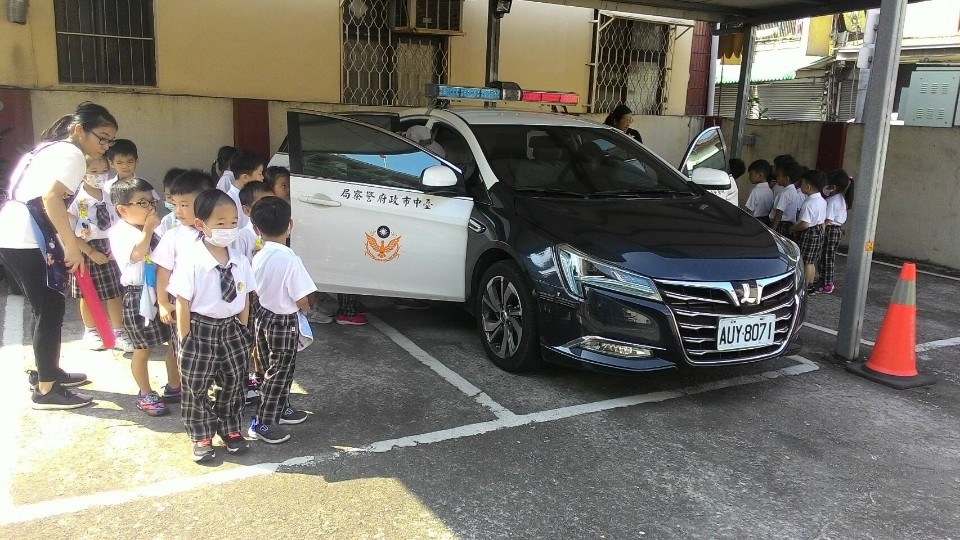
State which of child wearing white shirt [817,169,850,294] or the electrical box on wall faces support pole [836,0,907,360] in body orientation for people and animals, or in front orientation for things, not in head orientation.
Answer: the electrical box on wall

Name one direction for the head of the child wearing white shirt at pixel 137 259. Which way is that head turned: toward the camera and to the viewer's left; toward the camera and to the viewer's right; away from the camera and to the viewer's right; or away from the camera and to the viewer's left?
toward the camera and to the viewer's right

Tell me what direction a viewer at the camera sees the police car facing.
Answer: facing the viewer and to the right of the viewer

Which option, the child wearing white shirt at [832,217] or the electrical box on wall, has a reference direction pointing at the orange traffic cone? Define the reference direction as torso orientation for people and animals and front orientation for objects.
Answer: the electrical box on wall

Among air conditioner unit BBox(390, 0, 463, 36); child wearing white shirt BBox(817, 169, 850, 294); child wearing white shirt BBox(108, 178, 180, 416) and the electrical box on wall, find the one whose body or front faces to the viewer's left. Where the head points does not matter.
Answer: child wearing white shirt BBox(817, 169, 850, 294)

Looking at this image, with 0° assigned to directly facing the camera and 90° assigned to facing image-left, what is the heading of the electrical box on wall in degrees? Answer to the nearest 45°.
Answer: approximately 0°

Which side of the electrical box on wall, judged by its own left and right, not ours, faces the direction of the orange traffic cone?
front

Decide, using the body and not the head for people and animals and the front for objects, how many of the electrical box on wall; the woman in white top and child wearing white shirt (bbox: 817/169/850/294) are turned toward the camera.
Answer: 1

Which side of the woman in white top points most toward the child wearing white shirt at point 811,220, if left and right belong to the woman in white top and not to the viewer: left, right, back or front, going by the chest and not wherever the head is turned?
front

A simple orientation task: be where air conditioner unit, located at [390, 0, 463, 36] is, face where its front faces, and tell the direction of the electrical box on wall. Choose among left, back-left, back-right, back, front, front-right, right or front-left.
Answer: left

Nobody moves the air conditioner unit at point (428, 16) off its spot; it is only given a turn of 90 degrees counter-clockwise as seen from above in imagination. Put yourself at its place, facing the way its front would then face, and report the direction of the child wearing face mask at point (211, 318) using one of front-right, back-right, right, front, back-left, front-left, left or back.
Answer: right

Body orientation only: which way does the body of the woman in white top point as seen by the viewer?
to the viewer's right
